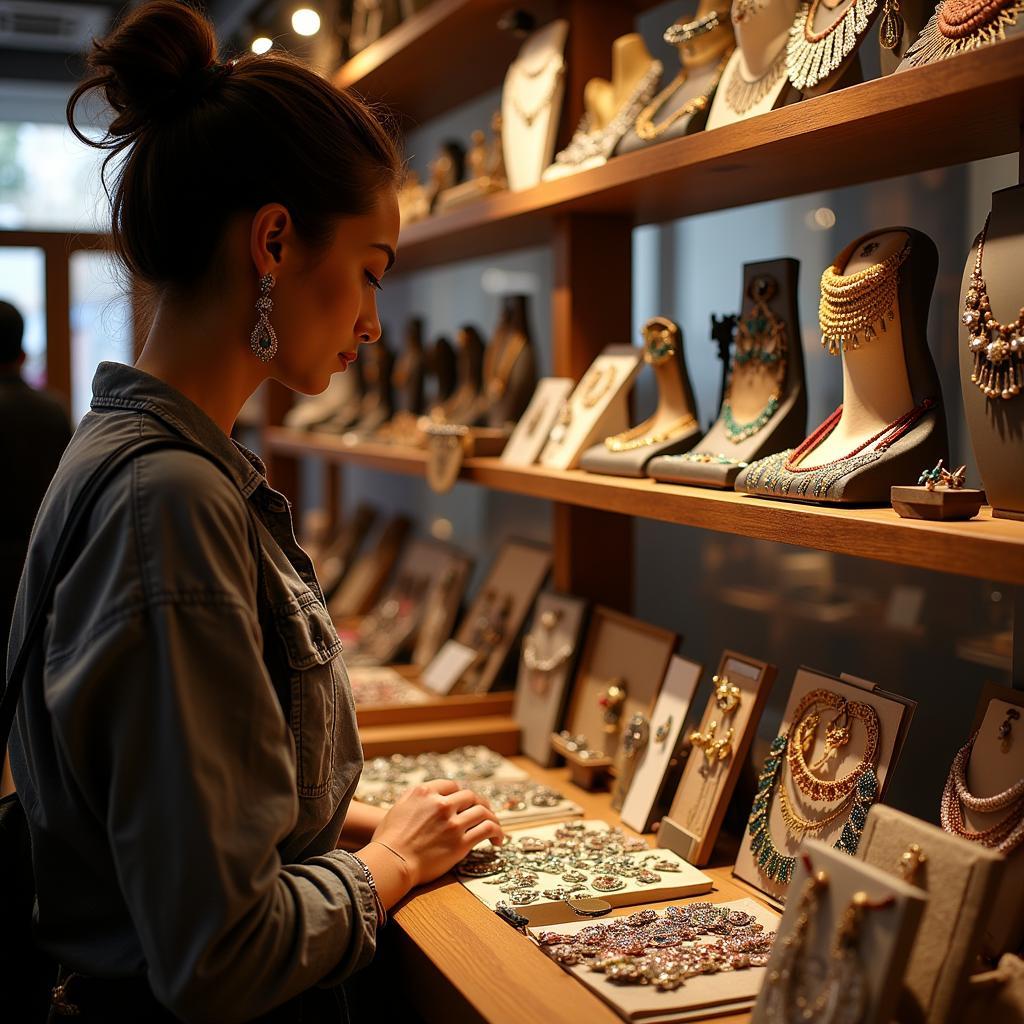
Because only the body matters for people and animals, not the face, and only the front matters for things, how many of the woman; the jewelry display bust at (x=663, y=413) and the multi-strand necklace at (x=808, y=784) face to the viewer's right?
1

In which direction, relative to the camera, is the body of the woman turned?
to the viewer's right

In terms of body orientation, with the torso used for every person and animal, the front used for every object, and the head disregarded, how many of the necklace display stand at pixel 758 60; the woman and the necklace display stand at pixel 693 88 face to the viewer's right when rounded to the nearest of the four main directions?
1

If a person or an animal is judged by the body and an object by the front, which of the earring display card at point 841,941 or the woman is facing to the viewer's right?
the woman

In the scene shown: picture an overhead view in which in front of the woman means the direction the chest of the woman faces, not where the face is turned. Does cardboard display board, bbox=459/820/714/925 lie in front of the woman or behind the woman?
in front

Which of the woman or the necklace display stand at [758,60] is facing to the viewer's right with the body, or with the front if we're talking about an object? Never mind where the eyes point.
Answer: the woman

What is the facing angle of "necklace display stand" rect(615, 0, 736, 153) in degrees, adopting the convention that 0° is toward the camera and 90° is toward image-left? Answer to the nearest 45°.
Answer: approximately 45°

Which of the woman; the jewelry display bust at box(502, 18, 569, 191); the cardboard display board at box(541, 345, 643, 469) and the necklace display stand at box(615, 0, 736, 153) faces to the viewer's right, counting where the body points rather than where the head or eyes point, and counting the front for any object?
the woman

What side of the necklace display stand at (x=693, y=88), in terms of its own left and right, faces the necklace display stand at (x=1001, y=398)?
left
